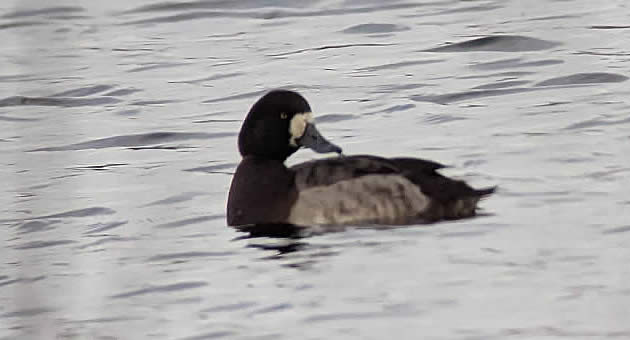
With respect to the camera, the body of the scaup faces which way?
to the viewer's left
